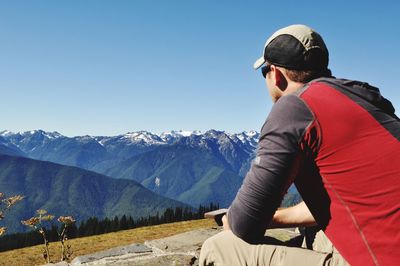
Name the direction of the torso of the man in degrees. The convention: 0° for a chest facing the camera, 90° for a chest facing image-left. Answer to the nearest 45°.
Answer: approximately 135°

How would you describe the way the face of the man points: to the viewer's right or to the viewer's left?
to the viewer's left
